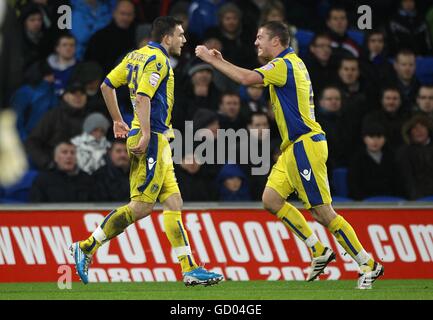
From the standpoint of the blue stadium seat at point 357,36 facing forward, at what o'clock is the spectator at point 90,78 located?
The spectator is roughly at 2 o'clock from the blue stadium seat.

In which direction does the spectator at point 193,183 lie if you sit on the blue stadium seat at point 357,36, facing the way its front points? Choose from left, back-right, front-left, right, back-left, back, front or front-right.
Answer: front-right

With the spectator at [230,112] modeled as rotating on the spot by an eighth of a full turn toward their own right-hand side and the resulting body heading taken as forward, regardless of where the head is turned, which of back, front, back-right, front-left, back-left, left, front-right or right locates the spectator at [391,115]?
back-left

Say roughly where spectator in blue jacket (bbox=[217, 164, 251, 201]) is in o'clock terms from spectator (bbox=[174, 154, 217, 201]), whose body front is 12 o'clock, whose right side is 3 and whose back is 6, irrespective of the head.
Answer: The spectator in blue jacket is roughly at 9 o'clock from the spectator.

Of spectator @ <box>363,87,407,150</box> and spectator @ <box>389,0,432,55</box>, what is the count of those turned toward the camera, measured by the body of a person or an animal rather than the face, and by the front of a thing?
2

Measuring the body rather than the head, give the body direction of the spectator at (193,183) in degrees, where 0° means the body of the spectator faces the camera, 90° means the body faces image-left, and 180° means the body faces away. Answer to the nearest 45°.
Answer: approximately 0°

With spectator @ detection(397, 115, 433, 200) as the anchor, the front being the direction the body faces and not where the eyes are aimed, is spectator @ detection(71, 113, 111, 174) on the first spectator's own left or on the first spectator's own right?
on the first spectator's own right
